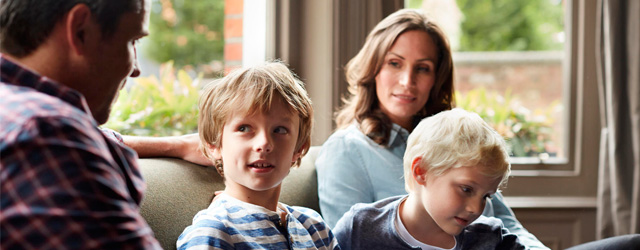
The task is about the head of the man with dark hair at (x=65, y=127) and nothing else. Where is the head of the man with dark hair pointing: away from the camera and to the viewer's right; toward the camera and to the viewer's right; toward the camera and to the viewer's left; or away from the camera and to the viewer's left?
away from the camera and to the viewer's right

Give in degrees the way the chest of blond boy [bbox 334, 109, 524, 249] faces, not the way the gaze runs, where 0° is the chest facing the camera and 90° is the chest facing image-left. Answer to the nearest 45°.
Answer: approximately 315°

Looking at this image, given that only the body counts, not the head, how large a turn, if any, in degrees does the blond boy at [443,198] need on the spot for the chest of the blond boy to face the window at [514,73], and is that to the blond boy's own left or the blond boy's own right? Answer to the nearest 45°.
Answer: approximately 135° to the blond boy's own left

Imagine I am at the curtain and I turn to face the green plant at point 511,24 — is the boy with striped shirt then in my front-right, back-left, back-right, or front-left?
back-left

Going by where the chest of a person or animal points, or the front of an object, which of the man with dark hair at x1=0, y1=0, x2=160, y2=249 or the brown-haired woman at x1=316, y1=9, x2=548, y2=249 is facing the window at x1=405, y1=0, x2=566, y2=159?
the man with dark hair

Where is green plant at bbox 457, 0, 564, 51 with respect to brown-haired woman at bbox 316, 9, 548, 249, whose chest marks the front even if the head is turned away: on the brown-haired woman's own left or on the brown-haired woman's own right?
on the brown-haired woman's own left

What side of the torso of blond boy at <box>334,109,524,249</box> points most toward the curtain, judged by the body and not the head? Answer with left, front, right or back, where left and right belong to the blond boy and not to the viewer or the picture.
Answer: left

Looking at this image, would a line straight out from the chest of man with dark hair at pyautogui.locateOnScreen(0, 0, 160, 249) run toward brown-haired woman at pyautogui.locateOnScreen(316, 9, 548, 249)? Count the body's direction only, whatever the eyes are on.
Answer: yes

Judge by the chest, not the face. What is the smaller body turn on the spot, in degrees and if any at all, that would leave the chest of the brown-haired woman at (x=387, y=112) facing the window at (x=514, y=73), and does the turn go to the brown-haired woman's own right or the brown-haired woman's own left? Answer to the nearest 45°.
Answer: approximately 135° to the brown-haired woman's own left
